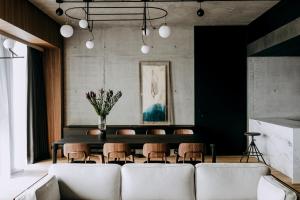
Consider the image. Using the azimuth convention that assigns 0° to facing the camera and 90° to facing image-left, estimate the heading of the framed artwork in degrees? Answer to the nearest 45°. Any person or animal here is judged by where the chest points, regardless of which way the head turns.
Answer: approximately 0°

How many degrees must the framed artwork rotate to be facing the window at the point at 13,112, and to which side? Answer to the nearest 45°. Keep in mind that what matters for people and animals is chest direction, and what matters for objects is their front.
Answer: approximately 45° to its right
